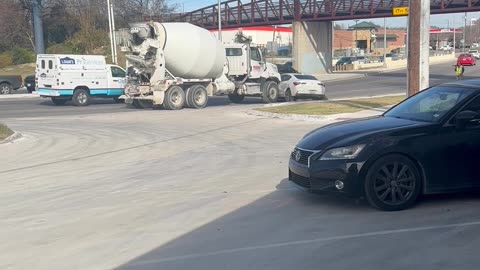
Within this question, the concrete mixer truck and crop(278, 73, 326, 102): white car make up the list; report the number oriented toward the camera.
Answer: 0

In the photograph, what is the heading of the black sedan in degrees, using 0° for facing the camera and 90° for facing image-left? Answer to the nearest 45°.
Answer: approximately 45°

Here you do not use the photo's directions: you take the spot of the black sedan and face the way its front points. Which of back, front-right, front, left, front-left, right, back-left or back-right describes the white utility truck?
right

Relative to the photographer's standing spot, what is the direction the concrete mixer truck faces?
facing away from the viewer and to the right of the viewer

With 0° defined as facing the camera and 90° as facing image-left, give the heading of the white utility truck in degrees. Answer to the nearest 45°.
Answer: approximately 225°
